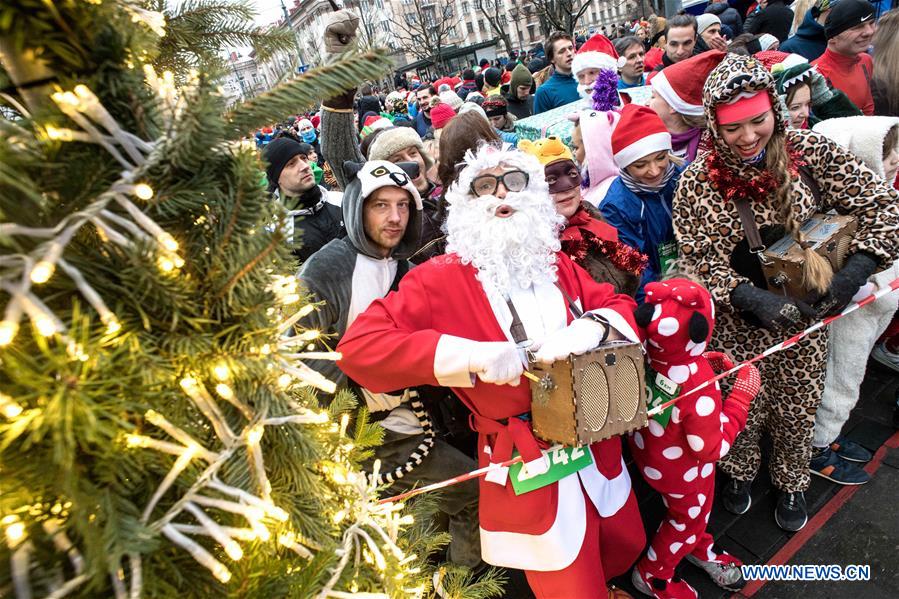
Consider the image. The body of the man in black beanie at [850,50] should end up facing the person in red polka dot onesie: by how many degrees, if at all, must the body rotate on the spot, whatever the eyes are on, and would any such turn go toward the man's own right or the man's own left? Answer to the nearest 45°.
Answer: approximately 45° to the man's own right

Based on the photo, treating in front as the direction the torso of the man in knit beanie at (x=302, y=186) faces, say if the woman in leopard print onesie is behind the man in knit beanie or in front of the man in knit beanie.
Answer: in front

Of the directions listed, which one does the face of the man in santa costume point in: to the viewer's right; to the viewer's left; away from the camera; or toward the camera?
toward the camera

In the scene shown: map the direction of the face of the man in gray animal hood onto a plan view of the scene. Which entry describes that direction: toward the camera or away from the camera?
toward the camera

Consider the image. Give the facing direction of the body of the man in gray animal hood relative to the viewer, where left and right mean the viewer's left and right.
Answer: facing the viewer and to the right of the viewer

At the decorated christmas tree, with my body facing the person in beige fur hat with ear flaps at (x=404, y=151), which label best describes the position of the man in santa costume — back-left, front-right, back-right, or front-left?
front-right

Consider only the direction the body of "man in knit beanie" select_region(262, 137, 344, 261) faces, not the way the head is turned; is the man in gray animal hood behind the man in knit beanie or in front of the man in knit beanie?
in front

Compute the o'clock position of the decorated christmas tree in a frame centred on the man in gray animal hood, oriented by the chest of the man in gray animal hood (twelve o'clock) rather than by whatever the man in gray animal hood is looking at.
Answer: The decorated christmas tree is roughly at 2 o'clock from the man in gray animal hood.
